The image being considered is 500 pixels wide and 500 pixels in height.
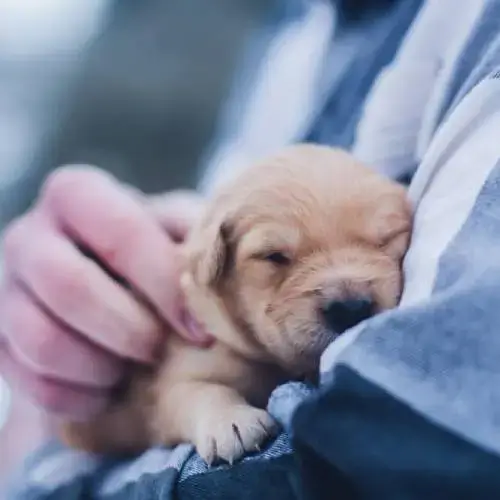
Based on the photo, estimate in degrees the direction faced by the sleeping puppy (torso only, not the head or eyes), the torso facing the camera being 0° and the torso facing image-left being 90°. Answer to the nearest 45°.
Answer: approximately 315°
